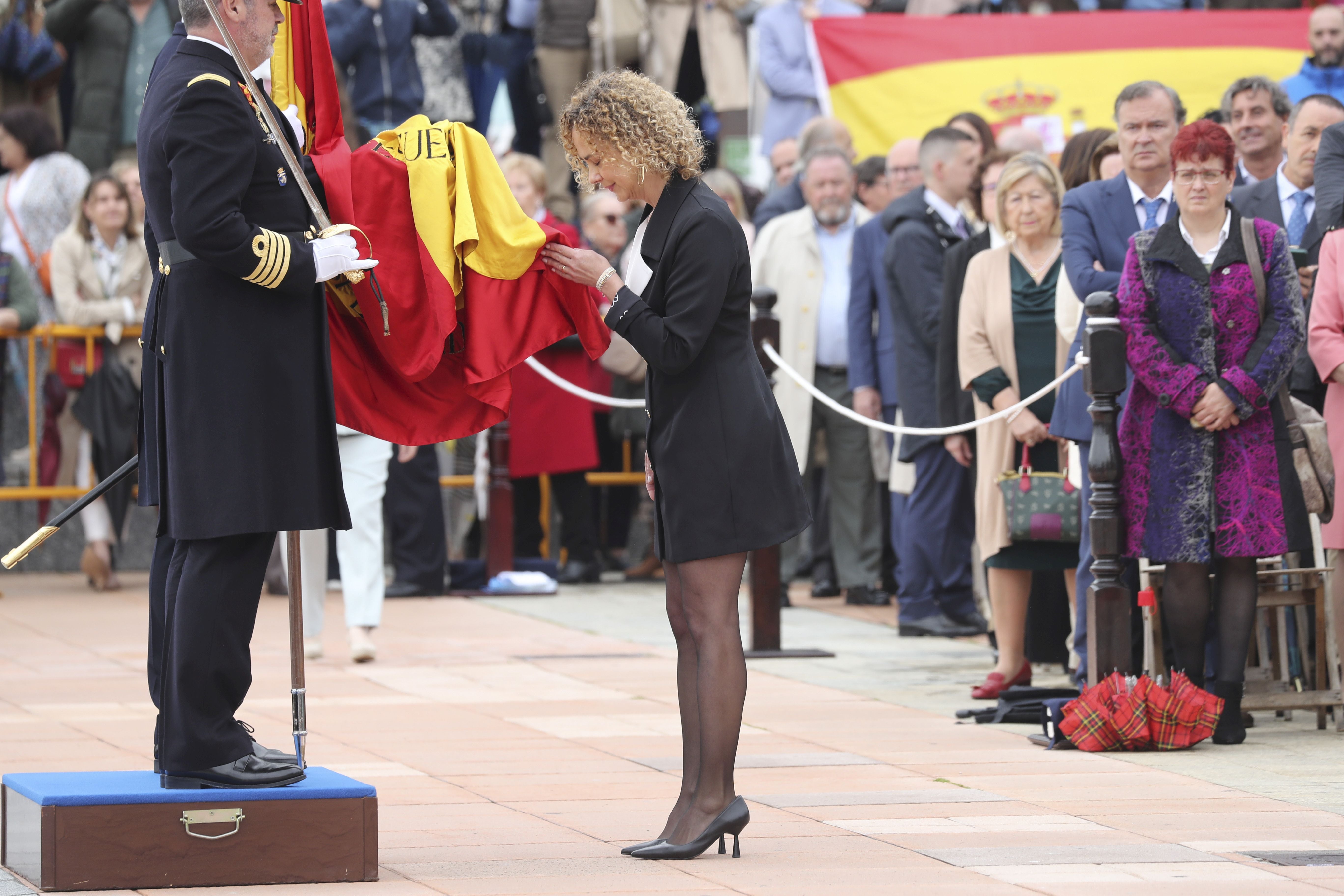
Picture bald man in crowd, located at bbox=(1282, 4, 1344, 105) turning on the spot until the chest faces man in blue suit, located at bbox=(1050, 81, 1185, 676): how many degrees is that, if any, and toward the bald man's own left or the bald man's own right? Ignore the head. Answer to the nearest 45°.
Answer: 0° — they already face them

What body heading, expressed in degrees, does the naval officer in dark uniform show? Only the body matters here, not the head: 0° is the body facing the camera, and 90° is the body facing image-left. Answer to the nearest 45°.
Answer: approximately 270°

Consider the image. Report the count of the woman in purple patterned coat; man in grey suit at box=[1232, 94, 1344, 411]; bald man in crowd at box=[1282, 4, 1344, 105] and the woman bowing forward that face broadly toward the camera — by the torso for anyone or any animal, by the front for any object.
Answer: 3

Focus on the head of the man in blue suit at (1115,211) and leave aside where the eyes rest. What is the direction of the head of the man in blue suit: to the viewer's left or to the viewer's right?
to the viewer's left

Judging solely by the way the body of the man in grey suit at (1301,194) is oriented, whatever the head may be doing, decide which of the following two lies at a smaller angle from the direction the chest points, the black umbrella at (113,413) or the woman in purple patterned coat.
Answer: the woman in purple patterned coat

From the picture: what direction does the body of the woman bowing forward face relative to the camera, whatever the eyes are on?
to the viewer's left

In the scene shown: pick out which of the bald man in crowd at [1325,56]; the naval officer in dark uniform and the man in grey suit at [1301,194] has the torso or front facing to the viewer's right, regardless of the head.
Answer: the naval officer in dark uniform

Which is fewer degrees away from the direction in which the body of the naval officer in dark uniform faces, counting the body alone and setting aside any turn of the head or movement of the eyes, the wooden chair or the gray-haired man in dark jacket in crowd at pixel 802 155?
the wooden chair

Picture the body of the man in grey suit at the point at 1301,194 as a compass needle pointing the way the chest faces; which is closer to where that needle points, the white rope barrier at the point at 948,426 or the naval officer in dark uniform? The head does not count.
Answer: the naval officer in dark uniform

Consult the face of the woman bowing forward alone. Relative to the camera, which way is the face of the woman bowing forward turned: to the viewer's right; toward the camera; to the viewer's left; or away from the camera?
to the viewer's left

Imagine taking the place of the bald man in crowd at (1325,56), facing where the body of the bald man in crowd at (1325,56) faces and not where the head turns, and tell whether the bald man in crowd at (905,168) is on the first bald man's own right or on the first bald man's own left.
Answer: on the first bald man's own right

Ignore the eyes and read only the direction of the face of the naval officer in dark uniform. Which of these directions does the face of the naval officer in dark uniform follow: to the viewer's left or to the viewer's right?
to the viewer's right

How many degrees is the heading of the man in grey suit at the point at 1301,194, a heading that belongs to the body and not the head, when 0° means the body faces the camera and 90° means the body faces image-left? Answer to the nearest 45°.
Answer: approximately 0°

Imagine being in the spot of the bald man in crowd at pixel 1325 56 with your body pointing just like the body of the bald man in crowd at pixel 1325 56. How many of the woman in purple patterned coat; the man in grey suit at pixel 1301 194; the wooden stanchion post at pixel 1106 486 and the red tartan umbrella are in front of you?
4
